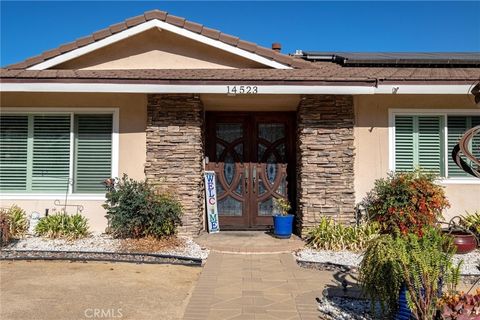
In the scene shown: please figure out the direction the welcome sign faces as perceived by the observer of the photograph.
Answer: facing the viewer

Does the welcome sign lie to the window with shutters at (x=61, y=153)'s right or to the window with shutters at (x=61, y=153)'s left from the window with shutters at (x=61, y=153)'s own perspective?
on its left

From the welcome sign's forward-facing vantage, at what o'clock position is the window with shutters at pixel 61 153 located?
The window with shutters is roughly at 3 o'clock from the welcome sign.

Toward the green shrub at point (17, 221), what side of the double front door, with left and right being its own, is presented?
right

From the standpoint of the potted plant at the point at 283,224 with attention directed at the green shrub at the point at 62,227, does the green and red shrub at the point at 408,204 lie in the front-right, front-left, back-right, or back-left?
back-left

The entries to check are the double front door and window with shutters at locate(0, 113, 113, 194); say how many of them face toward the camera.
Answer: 2

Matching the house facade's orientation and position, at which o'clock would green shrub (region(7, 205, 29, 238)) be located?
The green shrub is roughly at 3 o'clock from the house facade.

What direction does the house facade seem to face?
toward the camera

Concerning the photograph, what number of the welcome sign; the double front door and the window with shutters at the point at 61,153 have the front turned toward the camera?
3

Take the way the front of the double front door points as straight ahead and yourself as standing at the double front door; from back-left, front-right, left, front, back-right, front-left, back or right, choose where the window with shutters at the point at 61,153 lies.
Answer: right

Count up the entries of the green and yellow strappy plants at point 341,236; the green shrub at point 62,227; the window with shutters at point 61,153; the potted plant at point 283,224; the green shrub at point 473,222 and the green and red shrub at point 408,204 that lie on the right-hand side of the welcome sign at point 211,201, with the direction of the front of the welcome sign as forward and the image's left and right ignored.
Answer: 2

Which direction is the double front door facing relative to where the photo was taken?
toward the camera
